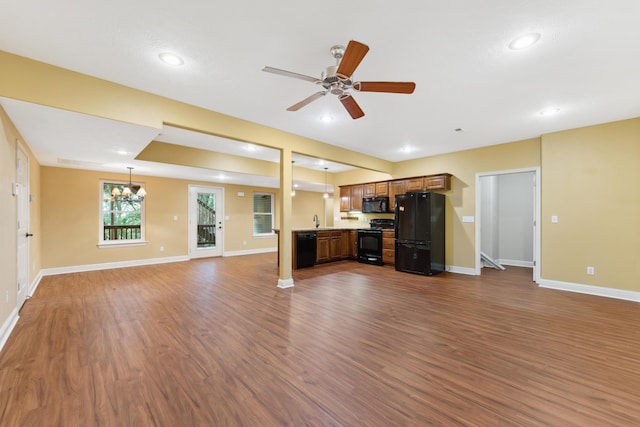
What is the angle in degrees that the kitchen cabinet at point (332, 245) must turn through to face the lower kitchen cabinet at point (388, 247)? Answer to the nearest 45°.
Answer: approximately 45° to its left

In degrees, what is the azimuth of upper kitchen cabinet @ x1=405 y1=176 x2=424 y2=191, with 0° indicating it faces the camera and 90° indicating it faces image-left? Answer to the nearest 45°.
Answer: approximately 45°

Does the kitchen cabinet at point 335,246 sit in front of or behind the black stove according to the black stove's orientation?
in front

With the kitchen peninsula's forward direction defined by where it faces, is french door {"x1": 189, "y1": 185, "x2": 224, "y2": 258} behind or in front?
behind

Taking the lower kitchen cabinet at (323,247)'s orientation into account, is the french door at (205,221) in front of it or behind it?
behind

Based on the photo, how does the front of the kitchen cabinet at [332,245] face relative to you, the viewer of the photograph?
facing the viewer and to the right of the viewer

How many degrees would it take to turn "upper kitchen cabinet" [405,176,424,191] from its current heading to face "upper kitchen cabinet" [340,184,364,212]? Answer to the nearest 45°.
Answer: approximately 90° to its right

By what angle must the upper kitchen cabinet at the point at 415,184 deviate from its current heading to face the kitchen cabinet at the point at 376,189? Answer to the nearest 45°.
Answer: approximately 90° to its right

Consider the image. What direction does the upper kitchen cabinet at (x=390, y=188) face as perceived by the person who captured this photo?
facing the viewer and to the left of the viewer

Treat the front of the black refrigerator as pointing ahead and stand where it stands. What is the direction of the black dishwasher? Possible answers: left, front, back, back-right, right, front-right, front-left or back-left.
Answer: front-right

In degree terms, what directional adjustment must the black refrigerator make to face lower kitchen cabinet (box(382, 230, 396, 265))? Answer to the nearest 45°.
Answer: approximately 90° to its right

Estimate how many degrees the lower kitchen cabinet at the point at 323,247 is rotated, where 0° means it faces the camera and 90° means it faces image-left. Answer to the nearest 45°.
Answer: approximately 315°

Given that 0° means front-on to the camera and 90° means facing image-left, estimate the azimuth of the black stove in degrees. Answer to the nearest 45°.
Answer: approximately 45°
